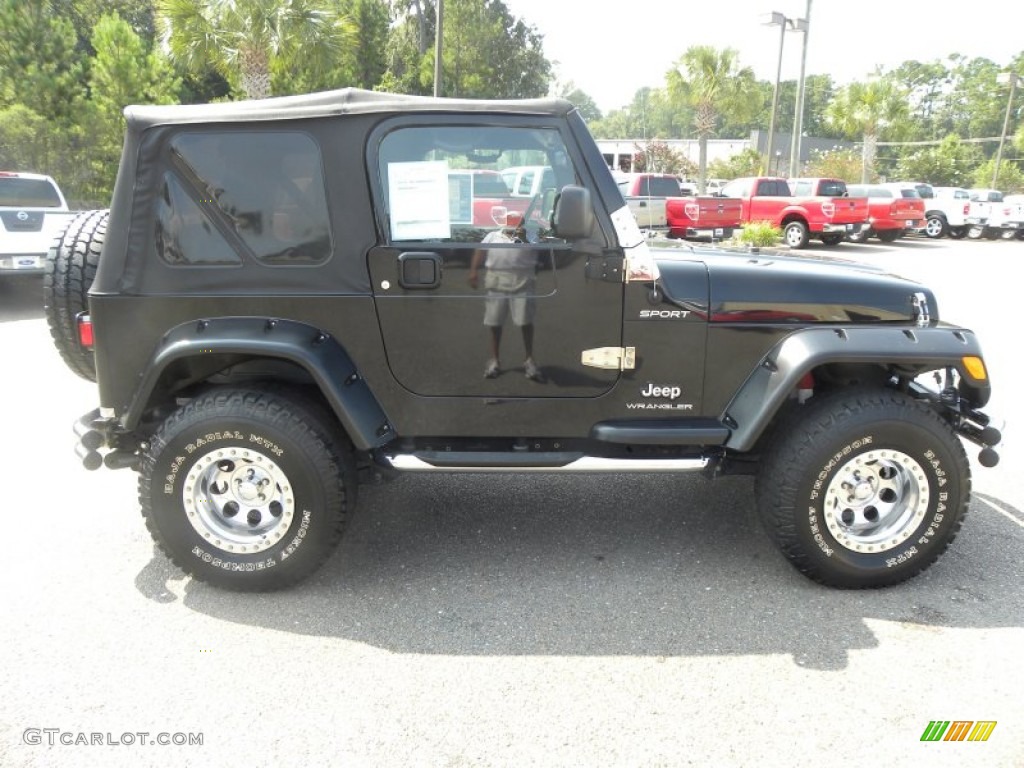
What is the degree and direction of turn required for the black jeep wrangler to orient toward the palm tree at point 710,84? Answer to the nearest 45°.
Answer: approximately 90° to its left

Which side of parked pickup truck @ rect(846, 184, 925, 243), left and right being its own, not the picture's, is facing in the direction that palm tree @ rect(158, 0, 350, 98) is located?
left

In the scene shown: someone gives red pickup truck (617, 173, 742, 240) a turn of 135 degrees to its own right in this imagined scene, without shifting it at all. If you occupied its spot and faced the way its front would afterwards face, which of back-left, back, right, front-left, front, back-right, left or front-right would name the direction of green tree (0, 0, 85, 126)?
back

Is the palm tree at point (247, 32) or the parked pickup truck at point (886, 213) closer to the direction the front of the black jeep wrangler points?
the parked pickup truck

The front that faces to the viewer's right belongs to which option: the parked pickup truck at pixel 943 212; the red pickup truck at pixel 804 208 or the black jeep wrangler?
the black jeep wrangler

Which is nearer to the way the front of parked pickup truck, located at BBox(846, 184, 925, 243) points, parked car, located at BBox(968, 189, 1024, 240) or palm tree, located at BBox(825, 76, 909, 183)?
the palm tree

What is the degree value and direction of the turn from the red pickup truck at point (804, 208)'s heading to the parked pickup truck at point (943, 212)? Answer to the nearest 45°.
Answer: approximately 90° to its right

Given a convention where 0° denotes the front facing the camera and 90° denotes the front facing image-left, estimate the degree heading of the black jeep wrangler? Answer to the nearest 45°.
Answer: approximately 270°

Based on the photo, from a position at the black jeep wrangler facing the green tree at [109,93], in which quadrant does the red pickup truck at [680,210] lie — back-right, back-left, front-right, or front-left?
front-right

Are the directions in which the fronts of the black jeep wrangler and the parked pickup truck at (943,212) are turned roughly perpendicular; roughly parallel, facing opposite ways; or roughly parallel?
roughly perpendicular

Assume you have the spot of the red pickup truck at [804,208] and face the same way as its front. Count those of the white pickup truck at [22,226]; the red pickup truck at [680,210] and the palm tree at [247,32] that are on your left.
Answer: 3

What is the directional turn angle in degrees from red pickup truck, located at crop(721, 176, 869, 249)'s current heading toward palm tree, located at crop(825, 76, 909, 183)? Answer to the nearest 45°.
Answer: approximately 45° to its right

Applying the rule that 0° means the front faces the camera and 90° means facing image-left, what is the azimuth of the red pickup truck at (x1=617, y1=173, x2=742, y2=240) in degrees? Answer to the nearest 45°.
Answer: approximately 135°

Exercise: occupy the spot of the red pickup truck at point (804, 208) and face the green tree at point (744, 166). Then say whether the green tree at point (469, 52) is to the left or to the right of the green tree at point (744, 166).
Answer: left

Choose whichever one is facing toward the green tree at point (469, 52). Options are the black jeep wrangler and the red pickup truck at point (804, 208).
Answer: the red pickup truck

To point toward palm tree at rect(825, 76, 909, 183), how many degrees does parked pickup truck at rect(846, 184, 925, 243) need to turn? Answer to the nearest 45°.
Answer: approximately 45° to its right
